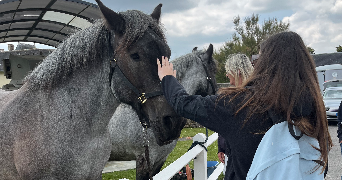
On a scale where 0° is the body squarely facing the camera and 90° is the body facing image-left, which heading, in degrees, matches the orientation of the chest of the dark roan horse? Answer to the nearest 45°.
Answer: approximately 315°

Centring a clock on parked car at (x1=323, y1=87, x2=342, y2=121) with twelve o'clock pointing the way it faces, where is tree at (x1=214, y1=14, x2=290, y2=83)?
The tree is roughly at 5 o'clock from the parked car.

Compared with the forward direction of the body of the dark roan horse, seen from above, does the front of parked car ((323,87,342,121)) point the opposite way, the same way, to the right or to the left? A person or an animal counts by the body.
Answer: to the right

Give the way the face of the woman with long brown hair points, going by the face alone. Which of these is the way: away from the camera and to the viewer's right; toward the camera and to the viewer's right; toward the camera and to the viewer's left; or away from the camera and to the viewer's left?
away from the camera and to the viewer's left

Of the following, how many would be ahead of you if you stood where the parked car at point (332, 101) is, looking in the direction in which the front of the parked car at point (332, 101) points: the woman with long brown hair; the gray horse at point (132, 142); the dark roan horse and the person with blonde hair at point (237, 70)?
4

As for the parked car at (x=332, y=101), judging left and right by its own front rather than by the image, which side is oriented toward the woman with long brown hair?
front

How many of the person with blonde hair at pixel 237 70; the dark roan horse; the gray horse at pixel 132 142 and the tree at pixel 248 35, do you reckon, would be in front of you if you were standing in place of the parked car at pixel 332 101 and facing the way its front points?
3

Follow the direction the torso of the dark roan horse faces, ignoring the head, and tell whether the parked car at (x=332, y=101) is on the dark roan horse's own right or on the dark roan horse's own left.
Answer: on the dark roan horse's own left

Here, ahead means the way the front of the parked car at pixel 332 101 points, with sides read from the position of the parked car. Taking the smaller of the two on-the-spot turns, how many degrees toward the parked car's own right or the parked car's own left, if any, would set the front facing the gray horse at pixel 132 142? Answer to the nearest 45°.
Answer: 0° — it already faces it

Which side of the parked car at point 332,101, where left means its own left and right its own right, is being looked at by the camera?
front

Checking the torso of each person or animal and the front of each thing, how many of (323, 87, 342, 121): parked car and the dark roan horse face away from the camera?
0

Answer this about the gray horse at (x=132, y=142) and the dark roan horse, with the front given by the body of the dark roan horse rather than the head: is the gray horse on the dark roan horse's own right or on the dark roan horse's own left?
on the dark roan horse's own left
